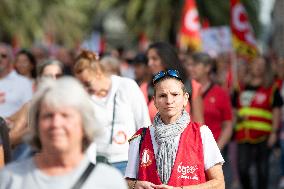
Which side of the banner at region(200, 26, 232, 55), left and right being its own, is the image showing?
front

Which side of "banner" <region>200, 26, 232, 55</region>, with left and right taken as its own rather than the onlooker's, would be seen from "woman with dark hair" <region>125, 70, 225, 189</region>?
front

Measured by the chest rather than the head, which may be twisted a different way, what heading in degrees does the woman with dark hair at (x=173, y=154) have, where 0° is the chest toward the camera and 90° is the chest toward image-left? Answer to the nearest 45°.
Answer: approximately 0°

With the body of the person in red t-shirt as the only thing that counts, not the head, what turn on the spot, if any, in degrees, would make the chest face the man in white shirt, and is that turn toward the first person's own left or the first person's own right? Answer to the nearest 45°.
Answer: approximately 45° to the first person's own right

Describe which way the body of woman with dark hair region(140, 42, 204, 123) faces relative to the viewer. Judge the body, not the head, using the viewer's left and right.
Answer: facing the viewer and to the left of the viewer

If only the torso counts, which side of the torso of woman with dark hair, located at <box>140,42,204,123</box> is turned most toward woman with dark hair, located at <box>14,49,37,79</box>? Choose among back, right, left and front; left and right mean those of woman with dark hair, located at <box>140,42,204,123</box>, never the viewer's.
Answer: right
